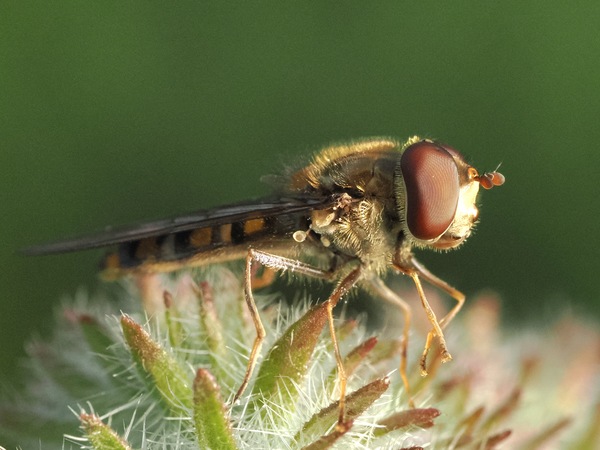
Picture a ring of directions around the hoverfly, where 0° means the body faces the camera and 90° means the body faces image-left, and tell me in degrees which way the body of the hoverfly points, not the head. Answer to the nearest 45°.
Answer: approximately 270°
